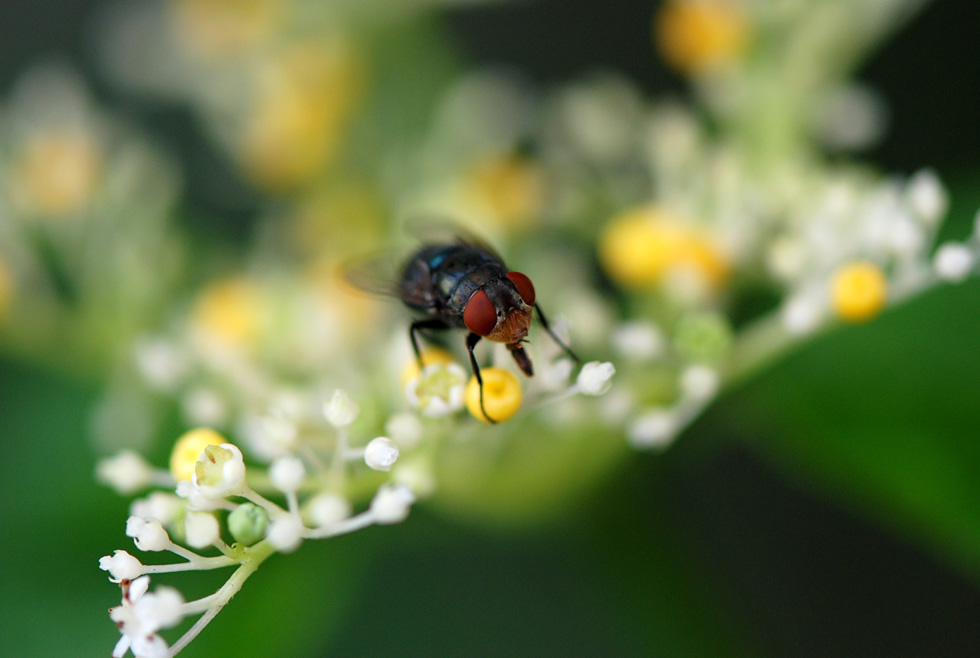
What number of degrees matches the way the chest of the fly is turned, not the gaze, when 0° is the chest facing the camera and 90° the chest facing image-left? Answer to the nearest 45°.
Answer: approximately 315°
